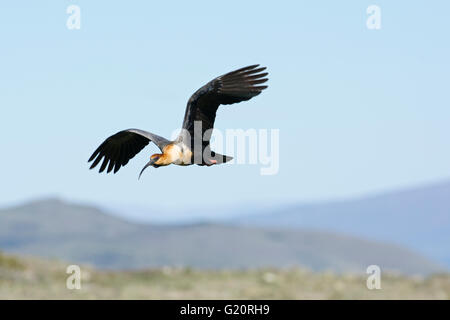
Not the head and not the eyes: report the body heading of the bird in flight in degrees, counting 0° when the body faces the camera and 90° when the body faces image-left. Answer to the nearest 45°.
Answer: approximately 45°
